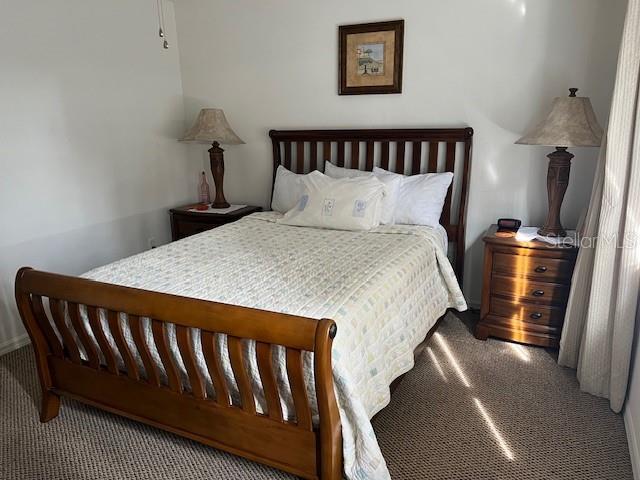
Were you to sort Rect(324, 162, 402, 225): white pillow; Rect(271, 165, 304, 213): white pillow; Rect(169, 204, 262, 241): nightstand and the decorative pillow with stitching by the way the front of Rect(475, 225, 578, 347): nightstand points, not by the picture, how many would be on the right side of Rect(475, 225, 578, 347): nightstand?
4

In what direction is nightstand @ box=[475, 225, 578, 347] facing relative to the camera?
toward the camera

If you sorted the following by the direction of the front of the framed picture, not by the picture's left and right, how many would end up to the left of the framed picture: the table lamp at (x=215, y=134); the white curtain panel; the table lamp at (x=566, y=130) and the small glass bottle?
2

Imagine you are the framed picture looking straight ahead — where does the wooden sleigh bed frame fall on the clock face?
The wooden sleigh bed frame is roughly at 11 o'clock from the framed picture.

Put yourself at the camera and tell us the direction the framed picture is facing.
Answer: facing the viewer and to the left of the viewer

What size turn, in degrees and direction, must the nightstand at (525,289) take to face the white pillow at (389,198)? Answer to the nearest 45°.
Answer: approximately 90° to its right

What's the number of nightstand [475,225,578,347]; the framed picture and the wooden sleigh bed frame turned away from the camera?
0

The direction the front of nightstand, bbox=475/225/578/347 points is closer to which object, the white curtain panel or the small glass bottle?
the white curtain panel

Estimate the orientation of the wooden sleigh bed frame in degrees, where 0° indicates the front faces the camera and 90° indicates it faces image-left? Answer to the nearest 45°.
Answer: approximately 45°

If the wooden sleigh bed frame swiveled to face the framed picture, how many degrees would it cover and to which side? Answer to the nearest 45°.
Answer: approximately 180°

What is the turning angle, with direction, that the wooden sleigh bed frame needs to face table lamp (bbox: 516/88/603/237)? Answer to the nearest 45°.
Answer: approximately 135° to its left

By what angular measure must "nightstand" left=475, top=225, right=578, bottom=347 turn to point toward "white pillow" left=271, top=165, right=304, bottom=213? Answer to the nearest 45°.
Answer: approximately 90° to its right

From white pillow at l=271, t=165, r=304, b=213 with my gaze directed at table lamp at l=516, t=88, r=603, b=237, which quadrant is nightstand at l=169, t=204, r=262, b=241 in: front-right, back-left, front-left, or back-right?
back-right
